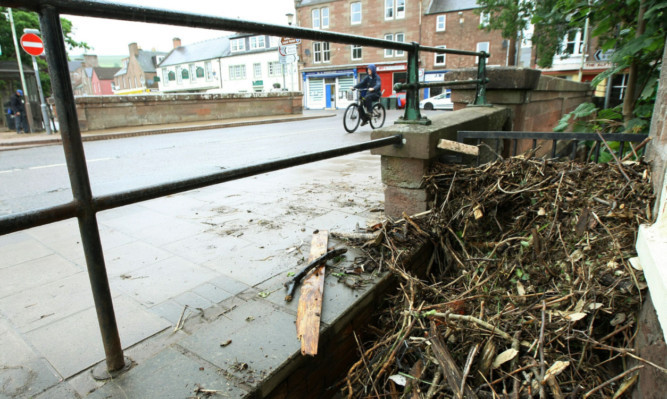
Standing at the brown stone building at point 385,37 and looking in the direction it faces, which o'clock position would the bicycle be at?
The bicycle is roughly at 12 o'clock from the brown stone building.

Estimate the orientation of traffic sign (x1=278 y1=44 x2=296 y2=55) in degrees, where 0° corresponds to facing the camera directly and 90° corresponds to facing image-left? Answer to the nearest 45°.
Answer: approximately 0°

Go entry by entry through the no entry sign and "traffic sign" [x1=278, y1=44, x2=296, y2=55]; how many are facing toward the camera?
2
